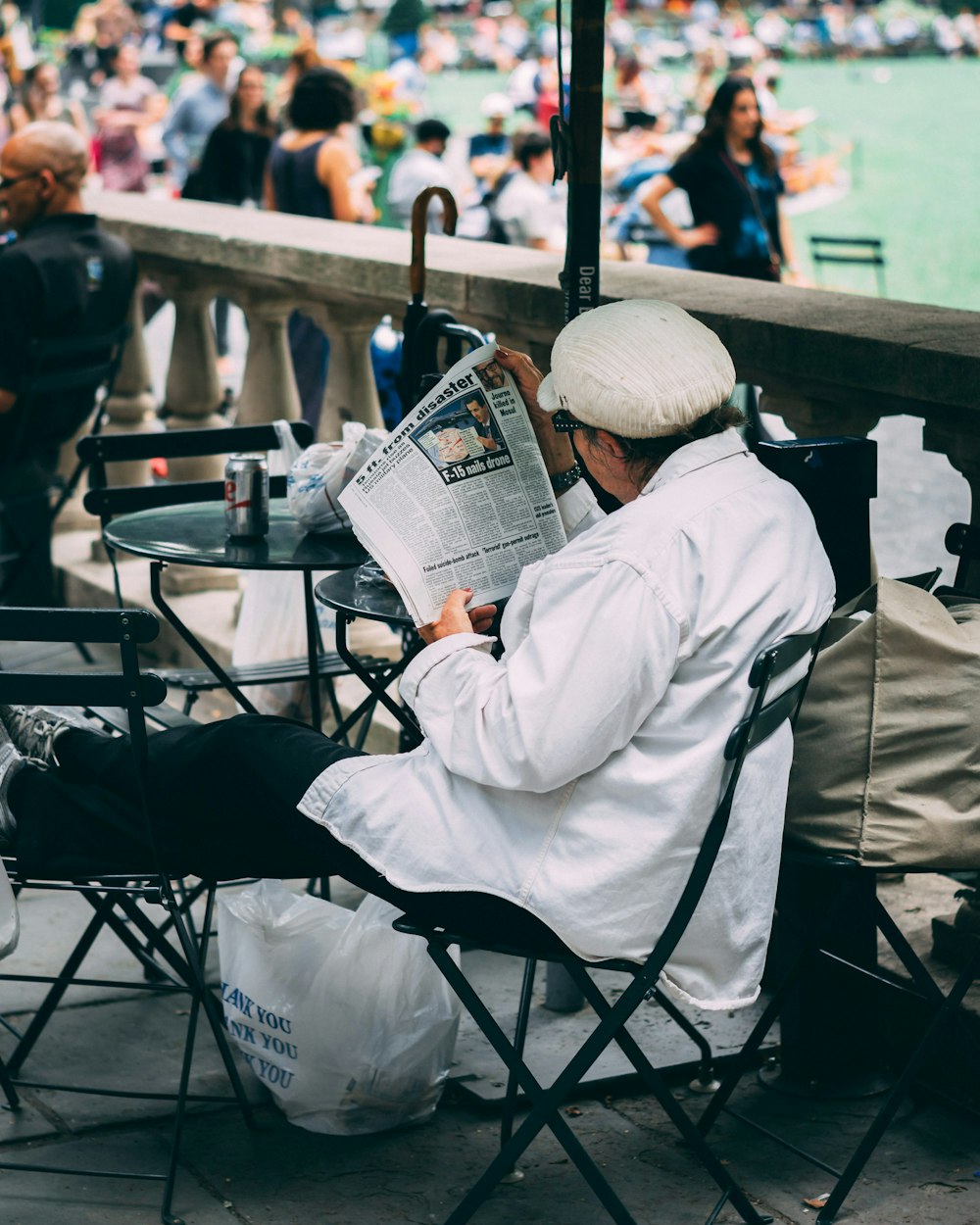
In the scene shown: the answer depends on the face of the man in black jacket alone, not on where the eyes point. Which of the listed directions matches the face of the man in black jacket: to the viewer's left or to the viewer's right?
to the viewer's left

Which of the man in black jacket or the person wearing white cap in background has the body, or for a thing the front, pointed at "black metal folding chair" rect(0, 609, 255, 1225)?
the person wearing white cap in background

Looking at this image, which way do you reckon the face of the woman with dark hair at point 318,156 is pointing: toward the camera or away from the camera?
away from the camera

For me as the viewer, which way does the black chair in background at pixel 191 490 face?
facing the viewer and to the right of the viewer

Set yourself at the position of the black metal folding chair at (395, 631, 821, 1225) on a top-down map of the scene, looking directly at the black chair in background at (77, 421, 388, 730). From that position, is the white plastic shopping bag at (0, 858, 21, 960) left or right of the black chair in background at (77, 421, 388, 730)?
left

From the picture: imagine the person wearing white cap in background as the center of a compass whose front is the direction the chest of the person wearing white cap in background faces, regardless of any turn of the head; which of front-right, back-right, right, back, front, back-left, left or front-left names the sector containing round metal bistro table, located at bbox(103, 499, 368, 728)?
front

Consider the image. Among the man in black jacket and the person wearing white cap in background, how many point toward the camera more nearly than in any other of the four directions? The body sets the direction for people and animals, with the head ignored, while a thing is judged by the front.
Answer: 1

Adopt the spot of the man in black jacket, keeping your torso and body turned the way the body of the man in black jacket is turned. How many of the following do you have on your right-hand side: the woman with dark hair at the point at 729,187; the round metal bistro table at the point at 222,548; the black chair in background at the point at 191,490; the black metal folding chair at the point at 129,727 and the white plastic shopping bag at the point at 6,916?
1

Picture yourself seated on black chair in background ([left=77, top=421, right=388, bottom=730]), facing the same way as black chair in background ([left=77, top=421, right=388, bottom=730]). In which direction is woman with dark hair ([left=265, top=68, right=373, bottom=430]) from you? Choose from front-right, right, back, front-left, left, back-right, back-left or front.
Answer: back-left

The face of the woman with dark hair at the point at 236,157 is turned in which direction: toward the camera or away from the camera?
toward the camera

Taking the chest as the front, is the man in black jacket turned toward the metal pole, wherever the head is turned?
no

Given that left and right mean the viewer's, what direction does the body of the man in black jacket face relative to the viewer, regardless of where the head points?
facing away from the viewer and to the left of the viewer

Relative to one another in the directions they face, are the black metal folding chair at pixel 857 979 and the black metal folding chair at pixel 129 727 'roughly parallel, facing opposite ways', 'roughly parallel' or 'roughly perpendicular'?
roughly parallel, facing opposite ways

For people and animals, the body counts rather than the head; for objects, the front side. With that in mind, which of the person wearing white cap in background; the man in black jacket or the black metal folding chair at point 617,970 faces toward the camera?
the person wearing white cap in background

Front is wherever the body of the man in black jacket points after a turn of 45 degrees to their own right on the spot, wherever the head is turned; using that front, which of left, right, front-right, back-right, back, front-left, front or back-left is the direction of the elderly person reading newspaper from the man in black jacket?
back
